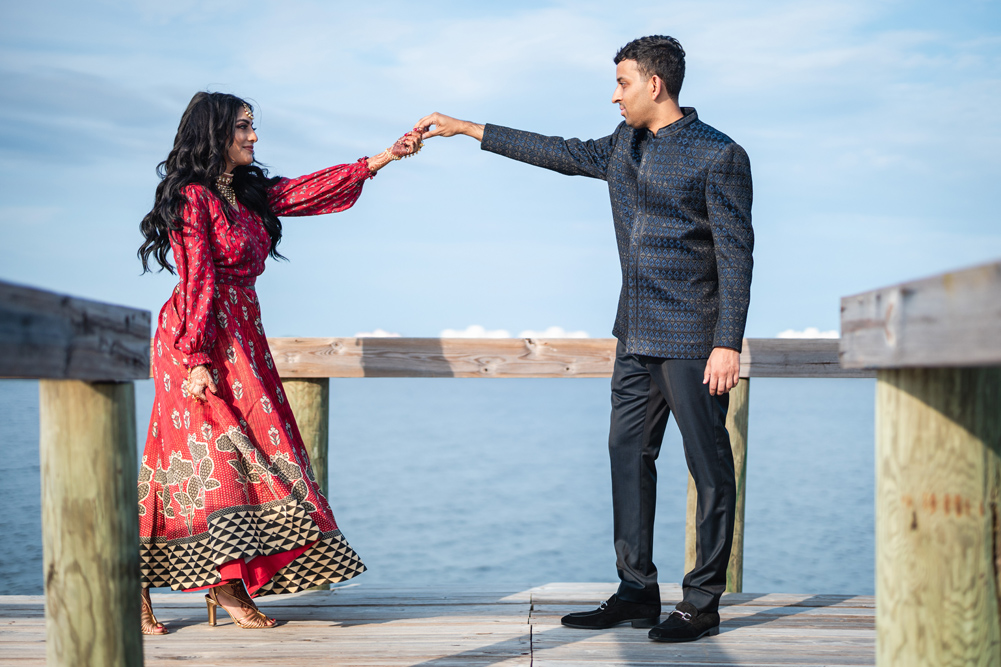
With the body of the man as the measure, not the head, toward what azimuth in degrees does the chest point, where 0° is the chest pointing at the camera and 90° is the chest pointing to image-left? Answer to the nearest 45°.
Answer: approximately 45°

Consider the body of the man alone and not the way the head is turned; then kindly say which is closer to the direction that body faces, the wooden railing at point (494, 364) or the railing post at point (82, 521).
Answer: the railing post
